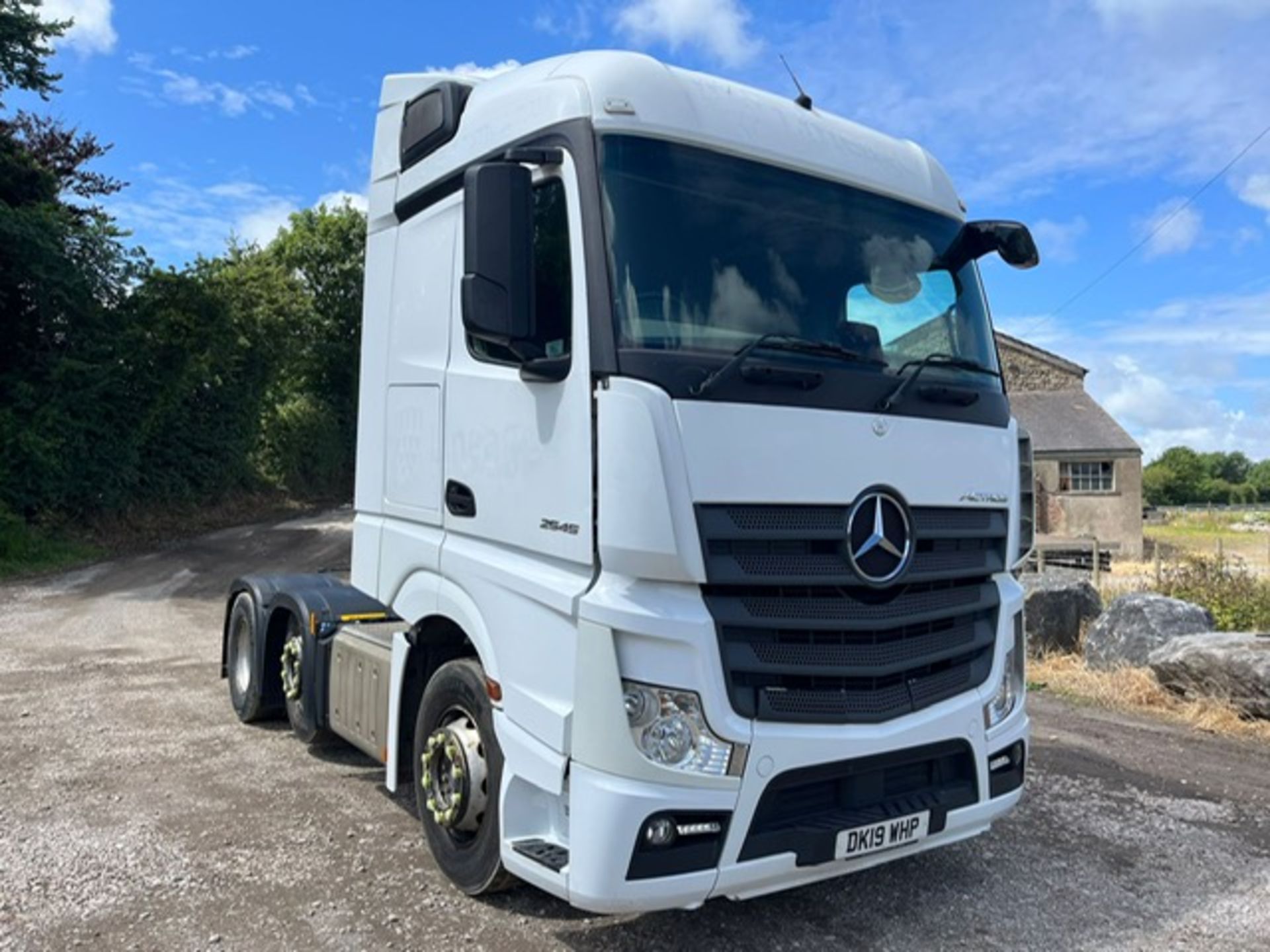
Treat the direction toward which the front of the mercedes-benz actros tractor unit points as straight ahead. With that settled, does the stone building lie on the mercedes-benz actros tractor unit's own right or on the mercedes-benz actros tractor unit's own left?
on the mercedes-benz actros tractor unit's own left

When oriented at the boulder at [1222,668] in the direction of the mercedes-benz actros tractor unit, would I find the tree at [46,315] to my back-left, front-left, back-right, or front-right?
front-right

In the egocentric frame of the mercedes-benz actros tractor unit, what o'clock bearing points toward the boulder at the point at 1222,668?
The boulder is roughly at 9 o'clock from the mercedes-benz actros tractor unit.

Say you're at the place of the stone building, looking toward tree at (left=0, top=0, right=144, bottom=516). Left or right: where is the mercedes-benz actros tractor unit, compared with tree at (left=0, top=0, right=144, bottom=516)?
left

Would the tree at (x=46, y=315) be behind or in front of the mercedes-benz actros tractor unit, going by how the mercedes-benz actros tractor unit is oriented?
behind

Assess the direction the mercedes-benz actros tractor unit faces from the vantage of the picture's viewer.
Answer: facing the viewer and to the right of the viewer

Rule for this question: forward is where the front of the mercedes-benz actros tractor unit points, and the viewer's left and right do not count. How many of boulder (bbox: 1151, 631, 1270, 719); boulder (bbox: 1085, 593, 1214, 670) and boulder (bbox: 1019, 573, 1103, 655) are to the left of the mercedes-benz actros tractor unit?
3

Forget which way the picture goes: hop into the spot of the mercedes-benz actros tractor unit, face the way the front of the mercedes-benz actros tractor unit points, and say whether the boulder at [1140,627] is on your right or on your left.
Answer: on your left

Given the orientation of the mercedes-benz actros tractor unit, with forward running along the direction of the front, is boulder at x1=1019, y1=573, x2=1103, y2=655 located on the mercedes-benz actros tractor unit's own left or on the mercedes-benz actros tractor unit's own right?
on the mercedes-benz actros tractor unit's own left

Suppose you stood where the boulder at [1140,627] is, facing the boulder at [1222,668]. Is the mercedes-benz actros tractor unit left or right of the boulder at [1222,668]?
right
